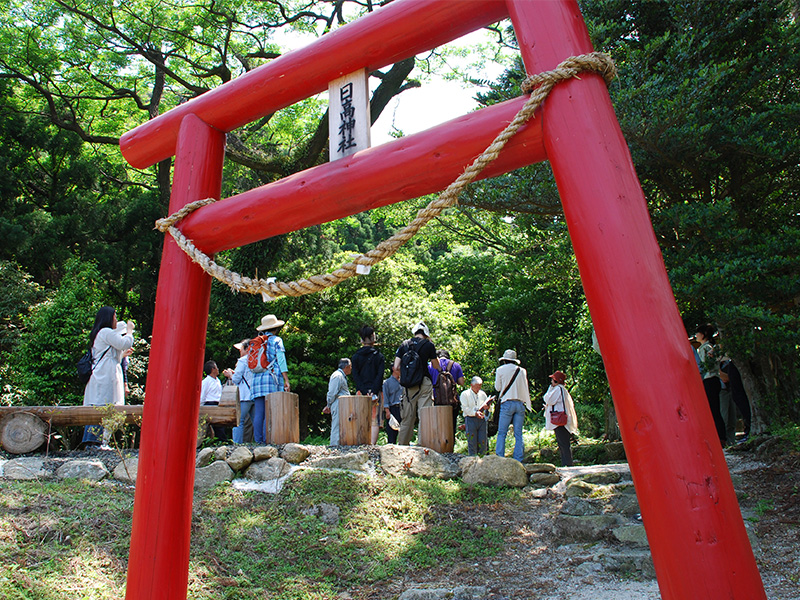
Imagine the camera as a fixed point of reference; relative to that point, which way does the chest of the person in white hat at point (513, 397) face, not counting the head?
away from the camera

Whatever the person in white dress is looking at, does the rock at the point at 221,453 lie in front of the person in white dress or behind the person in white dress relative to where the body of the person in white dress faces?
in front

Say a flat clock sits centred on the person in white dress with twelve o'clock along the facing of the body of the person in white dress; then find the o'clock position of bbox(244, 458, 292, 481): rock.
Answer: The rock is roughly at 1 o'clock from the person in white dress.

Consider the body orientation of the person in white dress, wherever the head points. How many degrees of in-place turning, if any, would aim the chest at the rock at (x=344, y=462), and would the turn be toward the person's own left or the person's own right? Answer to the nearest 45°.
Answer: approximately 45° to the person's own right

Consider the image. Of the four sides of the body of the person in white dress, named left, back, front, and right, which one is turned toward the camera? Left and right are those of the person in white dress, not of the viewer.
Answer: right

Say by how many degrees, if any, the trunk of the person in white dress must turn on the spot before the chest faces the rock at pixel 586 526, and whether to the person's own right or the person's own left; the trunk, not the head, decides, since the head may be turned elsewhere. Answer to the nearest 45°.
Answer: approximately 45° to the person's own right

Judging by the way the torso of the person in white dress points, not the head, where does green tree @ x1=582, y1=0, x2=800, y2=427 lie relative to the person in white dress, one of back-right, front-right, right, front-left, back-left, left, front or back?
front-right

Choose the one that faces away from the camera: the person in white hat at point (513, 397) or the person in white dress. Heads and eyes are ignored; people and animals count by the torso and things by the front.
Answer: the person in white hat
